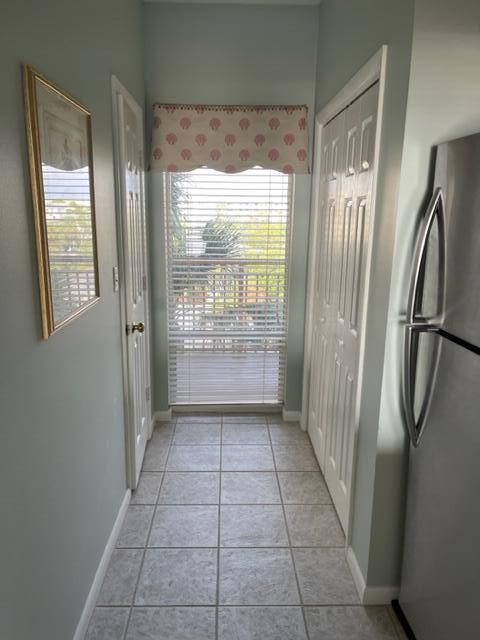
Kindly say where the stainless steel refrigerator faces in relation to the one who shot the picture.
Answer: facing the viewer and to the left of the viewer

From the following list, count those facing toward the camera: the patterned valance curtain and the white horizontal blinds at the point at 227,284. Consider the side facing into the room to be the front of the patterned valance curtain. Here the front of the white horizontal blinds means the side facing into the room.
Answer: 2

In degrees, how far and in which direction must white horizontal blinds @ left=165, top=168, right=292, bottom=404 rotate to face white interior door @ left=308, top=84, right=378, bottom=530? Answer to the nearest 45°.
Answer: approximately 45° to its left

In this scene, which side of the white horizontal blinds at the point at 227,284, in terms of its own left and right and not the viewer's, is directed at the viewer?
front

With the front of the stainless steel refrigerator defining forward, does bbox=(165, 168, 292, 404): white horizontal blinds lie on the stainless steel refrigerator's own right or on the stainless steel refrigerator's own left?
on the stainless steel refrigerator's own right

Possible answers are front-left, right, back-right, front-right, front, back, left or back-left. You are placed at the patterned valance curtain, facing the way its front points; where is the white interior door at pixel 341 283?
front-left

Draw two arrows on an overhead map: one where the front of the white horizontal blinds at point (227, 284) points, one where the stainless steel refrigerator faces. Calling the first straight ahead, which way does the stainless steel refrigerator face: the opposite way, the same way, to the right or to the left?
to the right

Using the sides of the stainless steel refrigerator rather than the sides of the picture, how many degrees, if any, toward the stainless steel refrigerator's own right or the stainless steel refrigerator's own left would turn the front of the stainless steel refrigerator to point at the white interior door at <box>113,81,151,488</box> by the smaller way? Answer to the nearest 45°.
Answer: approximately 45° to the stainless steel refrigerator's own right

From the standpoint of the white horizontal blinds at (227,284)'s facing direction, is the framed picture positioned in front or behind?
in front

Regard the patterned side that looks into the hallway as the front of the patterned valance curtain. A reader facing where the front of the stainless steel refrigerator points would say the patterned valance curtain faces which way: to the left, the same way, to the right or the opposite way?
to the left

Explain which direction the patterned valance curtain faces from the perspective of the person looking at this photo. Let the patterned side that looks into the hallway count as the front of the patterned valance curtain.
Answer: facing the viewer

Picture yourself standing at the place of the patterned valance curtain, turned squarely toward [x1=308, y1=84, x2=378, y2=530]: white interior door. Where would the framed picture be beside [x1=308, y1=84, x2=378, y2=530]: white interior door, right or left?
right
